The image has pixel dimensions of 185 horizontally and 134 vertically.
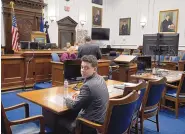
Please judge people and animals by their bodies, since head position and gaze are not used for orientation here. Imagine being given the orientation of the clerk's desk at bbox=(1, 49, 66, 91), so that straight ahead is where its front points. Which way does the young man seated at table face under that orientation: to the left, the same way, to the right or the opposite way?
the opposite way

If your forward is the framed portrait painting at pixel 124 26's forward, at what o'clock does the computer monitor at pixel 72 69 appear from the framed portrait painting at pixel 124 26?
The computer monitor is roughly at 12 o'clock from the framed portrait painting.

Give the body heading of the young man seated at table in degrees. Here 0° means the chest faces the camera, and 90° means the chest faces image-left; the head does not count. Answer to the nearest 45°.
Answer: approximately 135°

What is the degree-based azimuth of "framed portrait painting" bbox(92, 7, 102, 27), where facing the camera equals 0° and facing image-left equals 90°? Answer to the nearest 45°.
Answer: approximately 315°

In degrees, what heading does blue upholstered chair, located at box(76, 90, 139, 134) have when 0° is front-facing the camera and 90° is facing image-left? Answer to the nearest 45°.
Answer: approximately 135°

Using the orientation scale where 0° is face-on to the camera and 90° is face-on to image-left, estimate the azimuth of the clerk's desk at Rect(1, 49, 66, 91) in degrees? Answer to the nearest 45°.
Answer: approximately 315°
